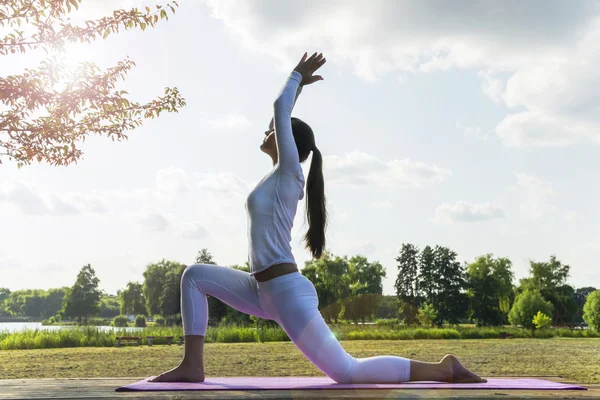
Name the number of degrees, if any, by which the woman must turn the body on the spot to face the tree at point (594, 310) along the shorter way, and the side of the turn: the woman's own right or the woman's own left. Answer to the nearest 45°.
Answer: approximately 135° to the woman's own right

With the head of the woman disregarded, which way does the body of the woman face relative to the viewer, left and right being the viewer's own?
facing to the left of the viewer

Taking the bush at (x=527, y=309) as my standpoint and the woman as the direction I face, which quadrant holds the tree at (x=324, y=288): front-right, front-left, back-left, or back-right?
back-right

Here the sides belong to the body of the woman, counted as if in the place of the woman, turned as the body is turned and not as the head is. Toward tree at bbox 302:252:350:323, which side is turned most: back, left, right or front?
right

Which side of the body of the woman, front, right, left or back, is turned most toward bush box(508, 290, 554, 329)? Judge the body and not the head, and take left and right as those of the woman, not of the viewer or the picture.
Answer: right

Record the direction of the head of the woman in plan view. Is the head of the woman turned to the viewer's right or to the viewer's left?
to the viewer's left
